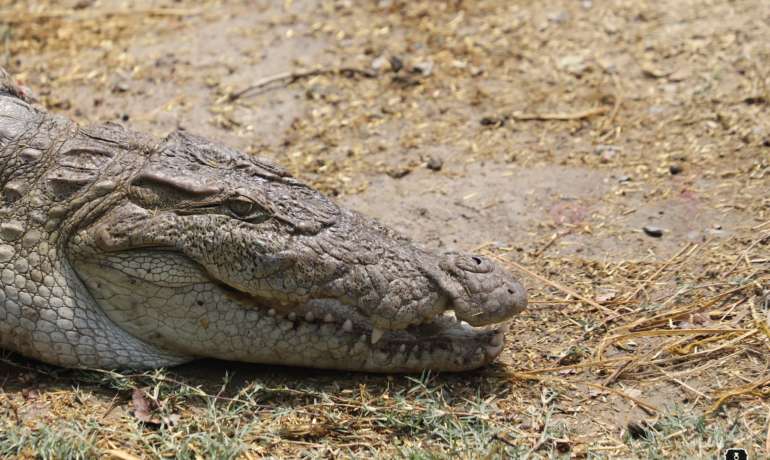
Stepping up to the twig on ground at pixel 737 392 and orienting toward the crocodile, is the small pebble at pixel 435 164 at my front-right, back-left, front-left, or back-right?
front-right

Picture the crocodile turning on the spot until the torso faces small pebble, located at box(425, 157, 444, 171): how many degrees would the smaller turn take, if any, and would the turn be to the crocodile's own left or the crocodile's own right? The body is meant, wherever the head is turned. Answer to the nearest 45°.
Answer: approximately 45° to the crocodile's own left

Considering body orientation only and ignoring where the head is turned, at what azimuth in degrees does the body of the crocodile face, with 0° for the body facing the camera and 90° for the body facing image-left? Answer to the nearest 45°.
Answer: approximately 270°

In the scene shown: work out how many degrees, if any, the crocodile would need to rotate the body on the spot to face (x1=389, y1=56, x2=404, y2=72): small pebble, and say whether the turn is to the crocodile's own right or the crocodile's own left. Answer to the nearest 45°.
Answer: approximately 45° to the crocodile's own left

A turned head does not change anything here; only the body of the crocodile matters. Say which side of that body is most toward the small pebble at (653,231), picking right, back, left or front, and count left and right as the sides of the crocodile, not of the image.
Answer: front

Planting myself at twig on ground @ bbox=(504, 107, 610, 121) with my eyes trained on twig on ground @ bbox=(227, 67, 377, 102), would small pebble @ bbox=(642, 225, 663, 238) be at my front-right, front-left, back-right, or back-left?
back-left

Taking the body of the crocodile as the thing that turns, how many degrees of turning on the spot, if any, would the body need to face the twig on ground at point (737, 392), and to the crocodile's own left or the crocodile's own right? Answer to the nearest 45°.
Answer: approximately 45° to the crocodile's own right

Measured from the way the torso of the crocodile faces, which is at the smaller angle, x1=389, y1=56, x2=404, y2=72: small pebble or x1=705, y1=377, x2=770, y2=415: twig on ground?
the twig on ground

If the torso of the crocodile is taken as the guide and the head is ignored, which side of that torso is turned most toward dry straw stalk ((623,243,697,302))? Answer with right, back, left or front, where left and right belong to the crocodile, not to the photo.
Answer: front

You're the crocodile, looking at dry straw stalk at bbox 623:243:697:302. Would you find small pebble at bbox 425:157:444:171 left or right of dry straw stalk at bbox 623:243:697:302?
left

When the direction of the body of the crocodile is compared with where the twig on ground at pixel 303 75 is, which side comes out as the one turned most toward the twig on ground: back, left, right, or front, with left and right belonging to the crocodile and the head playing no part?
left

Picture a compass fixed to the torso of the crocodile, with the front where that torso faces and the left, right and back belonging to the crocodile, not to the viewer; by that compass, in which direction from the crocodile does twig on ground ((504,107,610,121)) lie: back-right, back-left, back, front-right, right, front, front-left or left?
front-left
